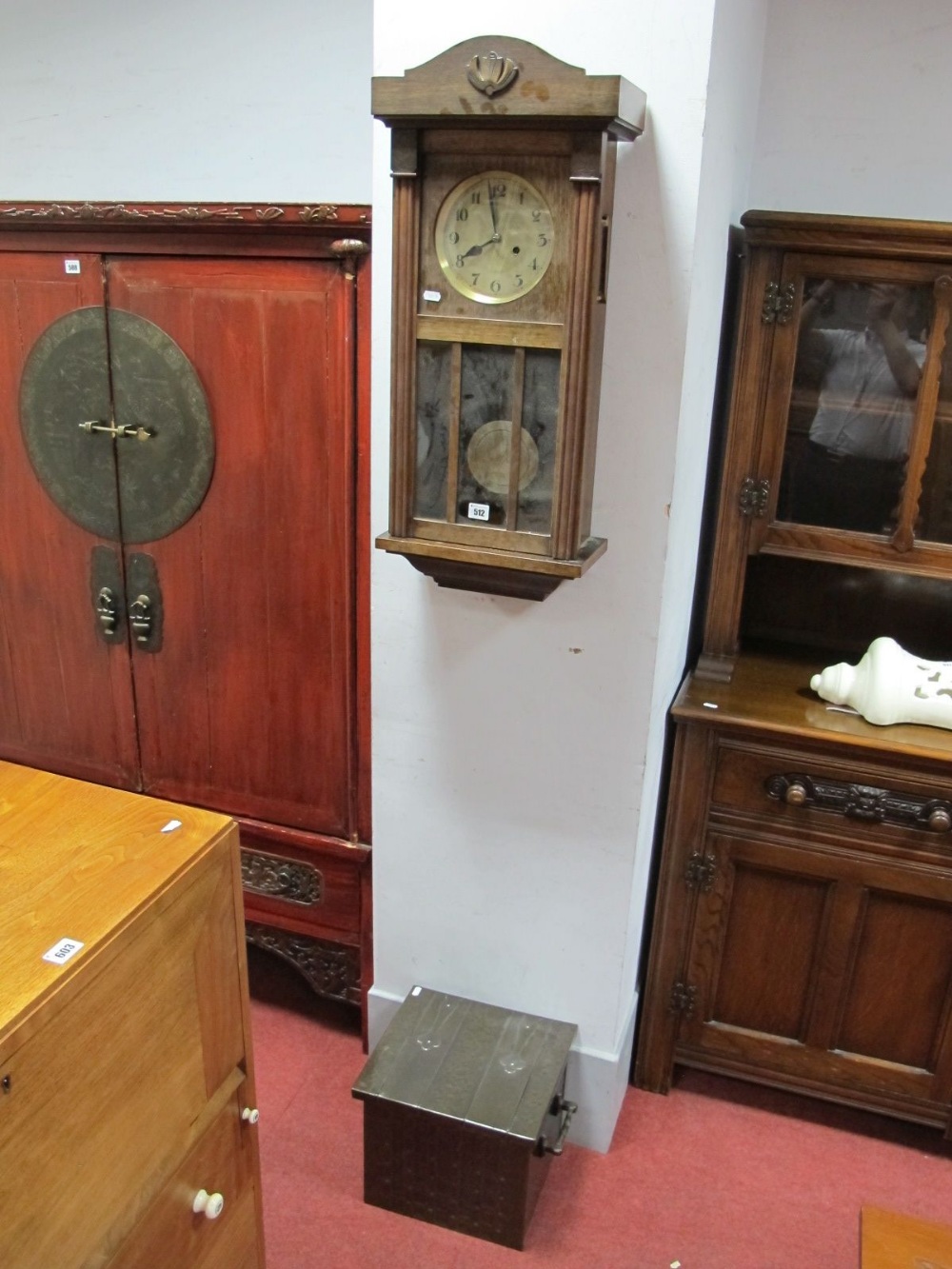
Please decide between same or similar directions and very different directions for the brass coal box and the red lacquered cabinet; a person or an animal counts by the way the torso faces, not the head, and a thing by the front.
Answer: same or similar directions

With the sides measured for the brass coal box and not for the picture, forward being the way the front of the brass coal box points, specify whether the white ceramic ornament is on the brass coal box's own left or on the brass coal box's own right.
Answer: on the brass coal box's own left

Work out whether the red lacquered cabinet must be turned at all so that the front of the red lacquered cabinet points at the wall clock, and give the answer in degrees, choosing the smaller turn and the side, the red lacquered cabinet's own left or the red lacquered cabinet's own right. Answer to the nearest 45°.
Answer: approximately 90° to the red lacquered cabinet's own left

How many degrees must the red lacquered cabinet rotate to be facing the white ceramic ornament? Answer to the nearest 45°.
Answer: approximately 90° to its left

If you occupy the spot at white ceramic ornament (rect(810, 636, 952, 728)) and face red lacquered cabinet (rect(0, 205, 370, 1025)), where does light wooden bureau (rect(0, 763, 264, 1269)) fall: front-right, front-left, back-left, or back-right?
front-left

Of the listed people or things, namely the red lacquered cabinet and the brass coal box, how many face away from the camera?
0

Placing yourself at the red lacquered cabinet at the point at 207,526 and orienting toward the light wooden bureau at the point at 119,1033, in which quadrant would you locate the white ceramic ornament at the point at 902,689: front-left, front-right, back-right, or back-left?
front-left

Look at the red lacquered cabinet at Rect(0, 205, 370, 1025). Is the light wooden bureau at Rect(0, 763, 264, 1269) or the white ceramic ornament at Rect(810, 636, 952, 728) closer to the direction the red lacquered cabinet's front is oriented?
the light wooden bureau

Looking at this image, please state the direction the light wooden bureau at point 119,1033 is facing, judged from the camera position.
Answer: facing the viewer and to the right of the viewer

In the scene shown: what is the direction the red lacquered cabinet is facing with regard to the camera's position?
facing the viewer and to the left of the viewer

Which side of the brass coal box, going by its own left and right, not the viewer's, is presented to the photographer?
front

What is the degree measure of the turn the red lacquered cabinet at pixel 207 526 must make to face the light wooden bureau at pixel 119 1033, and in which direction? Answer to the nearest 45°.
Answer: approximately 45° to its left
